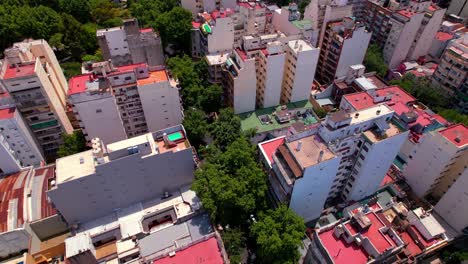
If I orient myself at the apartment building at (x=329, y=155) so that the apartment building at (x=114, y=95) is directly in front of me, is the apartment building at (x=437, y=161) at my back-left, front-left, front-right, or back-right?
back-right

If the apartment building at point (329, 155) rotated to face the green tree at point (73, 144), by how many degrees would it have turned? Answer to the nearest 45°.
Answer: approximately 45° to its right

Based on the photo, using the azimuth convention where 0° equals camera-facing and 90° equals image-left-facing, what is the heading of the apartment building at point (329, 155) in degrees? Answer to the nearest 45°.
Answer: approximately 45°

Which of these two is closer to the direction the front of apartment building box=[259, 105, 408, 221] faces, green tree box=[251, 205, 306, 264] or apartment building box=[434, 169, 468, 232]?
the green tree

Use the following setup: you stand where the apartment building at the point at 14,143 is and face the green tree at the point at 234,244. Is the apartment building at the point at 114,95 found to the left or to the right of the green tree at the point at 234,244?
left

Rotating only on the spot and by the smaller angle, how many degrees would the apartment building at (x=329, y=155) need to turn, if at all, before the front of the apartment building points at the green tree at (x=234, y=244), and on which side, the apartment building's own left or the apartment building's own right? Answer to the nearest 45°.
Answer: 0° — it already faces it
